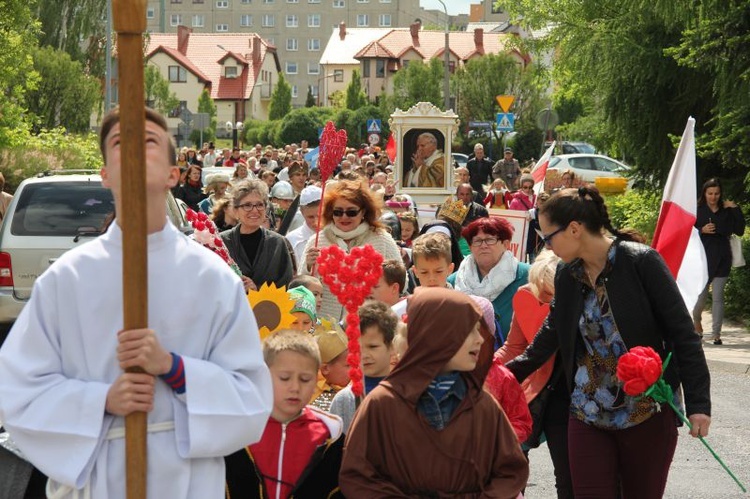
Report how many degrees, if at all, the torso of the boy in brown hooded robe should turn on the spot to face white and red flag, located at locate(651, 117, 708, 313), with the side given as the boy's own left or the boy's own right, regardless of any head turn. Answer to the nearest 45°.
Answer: approximately 135° to the boy's own left

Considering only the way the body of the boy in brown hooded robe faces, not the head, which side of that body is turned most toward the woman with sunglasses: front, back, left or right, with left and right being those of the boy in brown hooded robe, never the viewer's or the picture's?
back

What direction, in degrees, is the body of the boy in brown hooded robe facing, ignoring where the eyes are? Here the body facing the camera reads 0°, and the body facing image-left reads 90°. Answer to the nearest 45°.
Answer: approximately 0°

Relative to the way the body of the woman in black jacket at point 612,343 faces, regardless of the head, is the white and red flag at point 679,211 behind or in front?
behind

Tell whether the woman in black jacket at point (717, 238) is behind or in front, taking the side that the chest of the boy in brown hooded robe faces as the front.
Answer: behind

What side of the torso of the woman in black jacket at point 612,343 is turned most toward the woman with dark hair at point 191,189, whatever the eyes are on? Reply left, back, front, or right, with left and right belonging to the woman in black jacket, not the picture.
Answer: right

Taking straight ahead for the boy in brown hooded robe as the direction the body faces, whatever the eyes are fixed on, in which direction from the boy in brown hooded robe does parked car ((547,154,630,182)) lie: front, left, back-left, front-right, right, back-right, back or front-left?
back

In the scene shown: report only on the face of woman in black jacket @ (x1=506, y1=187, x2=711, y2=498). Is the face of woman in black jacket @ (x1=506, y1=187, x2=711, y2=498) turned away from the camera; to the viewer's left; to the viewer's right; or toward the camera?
to the viewer's left

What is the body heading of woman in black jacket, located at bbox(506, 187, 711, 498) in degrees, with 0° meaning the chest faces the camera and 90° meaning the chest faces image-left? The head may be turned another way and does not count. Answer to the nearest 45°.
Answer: approximately 45°

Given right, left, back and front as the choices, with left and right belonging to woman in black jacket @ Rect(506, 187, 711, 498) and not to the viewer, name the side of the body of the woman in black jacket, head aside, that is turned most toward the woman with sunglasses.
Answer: right

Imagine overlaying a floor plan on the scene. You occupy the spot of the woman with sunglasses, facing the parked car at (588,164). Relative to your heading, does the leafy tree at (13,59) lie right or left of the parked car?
left
